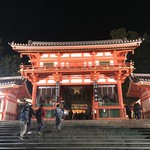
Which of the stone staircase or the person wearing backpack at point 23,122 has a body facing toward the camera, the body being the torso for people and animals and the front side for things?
the stone staircase

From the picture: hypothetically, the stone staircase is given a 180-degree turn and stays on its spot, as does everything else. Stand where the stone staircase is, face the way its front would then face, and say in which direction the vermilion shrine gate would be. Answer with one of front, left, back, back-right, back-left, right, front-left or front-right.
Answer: front

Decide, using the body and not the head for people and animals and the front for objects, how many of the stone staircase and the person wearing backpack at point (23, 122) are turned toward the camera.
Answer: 1

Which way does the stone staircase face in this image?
toward the camera

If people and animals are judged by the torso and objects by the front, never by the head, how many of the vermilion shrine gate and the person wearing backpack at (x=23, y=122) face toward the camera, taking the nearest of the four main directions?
1

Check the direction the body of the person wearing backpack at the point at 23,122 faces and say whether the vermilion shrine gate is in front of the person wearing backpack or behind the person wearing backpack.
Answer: in front

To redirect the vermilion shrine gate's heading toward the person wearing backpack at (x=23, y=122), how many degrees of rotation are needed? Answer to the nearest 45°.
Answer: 0° — it already faces them

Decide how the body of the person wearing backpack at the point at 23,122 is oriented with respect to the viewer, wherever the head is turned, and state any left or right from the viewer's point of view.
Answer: facing away from the viewer and to the right of the viewer

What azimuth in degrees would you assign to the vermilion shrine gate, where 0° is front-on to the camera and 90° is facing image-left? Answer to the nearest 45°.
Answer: approximately 0°
